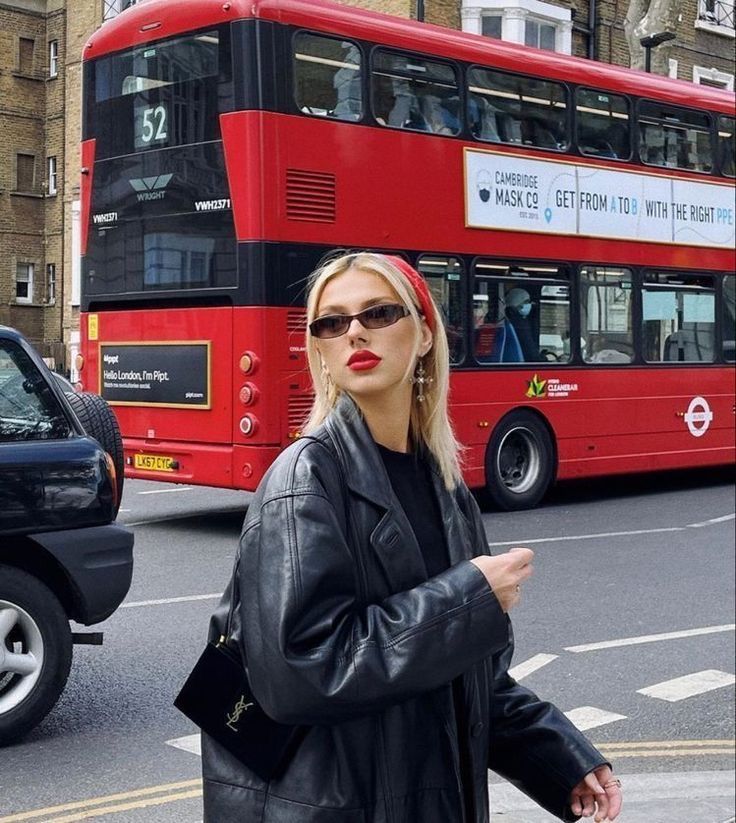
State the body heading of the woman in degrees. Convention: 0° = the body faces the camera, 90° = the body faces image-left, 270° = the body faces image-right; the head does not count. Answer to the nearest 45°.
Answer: approximately 315°

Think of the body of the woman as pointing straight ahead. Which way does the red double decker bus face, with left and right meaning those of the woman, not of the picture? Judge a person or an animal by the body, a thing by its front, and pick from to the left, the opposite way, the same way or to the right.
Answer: to the left

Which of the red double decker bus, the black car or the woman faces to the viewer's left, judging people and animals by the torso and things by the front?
the black car

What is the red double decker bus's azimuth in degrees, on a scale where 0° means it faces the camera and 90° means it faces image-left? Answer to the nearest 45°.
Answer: approximately 225°

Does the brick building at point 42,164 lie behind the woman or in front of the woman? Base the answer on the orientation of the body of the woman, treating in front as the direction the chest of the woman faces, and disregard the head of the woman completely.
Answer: behind

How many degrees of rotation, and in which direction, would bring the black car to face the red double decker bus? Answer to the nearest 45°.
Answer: approximately 135° to its right

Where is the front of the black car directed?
to the viewer's left

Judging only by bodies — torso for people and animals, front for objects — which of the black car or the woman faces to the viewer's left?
the black car

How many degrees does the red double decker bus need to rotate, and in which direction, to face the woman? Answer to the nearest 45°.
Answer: approximately 135° to its right

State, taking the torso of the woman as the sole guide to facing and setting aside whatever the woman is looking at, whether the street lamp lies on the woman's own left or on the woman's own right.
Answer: on the woman's own left
